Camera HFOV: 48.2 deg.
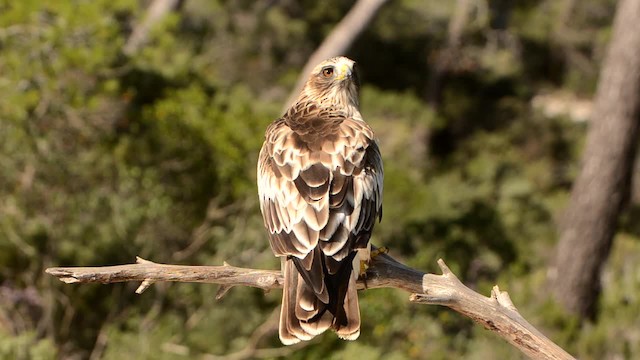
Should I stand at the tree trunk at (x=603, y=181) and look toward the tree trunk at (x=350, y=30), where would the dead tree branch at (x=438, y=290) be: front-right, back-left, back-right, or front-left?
back-left

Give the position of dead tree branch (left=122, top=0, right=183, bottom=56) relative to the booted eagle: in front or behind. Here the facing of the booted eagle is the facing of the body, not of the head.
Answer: in front

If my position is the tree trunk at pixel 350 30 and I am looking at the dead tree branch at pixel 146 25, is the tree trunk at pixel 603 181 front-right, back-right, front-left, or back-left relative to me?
back-left

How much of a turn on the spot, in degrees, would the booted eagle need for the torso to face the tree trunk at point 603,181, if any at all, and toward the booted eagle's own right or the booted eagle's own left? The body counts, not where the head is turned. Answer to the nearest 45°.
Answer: approximately 45° to the booted eagle's own right

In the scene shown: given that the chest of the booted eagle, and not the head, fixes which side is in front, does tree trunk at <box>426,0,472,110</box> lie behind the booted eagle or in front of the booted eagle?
in front

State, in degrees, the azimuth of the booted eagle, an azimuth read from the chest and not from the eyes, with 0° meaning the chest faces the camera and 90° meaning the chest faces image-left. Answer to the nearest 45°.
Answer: approximately 180°

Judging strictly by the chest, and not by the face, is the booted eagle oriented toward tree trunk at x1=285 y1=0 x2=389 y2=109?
yes
